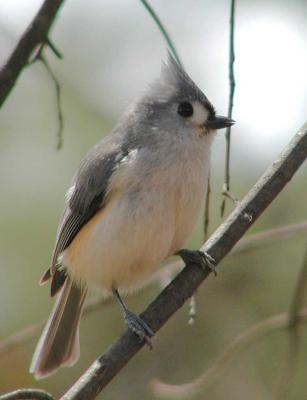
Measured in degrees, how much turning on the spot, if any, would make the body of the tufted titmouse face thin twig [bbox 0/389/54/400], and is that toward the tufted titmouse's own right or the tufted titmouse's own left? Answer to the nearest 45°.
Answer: approximately 90° to the tufted titmouse's own right

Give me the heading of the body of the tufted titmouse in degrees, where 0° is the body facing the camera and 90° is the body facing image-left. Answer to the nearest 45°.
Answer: approximately 315°
